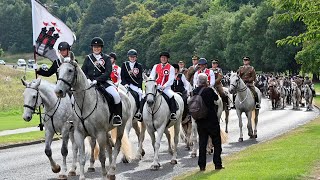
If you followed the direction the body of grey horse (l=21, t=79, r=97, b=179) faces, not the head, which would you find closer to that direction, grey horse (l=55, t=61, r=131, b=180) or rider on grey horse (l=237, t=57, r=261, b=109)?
the grey horse

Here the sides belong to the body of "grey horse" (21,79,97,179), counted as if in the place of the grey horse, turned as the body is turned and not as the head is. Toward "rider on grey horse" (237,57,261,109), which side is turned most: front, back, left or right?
back

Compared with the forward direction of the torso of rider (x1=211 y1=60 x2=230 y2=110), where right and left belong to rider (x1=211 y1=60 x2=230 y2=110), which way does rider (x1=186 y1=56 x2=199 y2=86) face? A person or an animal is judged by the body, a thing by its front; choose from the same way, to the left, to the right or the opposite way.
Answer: the same way

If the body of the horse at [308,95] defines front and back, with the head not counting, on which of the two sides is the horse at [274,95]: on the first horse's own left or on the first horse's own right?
on the first horse's own right

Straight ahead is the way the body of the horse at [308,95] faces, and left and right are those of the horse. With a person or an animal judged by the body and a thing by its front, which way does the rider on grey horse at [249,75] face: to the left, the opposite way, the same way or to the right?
the same way

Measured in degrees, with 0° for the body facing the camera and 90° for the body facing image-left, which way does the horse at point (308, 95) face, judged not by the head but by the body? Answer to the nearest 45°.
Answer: approximately 45°

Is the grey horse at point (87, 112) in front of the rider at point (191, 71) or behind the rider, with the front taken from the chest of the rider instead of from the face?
in front

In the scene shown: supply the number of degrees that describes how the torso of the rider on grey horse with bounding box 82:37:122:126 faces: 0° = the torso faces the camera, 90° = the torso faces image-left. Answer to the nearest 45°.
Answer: approximately 45°

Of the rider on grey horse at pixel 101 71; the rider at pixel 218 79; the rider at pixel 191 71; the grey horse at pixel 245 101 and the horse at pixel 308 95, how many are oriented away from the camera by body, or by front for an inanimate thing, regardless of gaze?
0

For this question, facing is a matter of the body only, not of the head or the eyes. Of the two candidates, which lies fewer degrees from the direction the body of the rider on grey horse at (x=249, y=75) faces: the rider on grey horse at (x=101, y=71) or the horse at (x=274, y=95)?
the rider on grey horse

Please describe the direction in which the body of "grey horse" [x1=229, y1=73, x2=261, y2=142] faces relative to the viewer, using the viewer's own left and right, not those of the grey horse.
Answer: facing the viewer and to the left of the viewer

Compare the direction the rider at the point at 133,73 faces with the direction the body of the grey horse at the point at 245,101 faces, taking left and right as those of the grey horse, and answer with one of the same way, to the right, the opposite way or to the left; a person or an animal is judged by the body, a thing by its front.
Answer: the same way

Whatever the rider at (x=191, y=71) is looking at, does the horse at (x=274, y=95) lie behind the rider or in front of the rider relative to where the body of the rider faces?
behind
